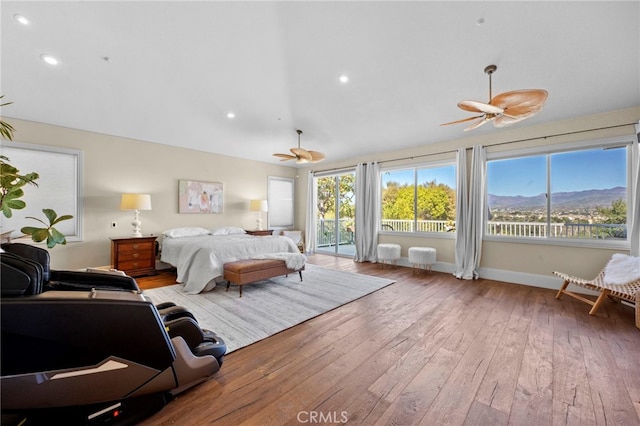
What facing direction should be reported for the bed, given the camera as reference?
facing the viewer and to the right of the viewer

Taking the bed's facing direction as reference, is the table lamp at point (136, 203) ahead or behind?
behind

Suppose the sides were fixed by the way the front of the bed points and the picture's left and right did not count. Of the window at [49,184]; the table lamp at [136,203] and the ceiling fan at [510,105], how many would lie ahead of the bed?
1

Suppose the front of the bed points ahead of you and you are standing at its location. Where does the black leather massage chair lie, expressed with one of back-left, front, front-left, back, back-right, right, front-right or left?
front-right

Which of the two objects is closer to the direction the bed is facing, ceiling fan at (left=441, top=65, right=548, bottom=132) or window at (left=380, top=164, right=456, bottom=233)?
the ceiling fan

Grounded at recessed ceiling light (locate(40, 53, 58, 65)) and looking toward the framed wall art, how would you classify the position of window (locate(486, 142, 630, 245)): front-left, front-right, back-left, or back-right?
front-right

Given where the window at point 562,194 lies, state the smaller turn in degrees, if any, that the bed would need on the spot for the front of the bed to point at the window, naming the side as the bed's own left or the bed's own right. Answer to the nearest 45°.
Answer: approximately 45° to the bed's own left

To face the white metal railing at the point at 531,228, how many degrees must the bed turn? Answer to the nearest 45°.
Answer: approximately 45° to its left

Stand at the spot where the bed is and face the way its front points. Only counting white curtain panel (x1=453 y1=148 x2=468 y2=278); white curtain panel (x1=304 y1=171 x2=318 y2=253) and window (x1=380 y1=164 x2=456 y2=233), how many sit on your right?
0

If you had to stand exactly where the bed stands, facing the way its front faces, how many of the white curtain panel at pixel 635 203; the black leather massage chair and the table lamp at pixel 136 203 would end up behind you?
1

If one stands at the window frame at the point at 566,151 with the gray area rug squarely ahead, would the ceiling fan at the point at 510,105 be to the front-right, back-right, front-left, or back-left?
front-left

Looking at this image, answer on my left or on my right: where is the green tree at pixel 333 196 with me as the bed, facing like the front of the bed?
on my left

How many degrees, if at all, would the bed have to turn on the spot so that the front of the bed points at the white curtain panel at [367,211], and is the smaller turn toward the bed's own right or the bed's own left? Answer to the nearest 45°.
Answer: approximately 45° to the bed's own left

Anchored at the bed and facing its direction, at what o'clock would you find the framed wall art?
The framed wall art is roughly at 7 o'clock from the bed.

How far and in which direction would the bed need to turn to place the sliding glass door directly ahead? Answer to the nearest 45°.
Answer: approximately 90° to its left
